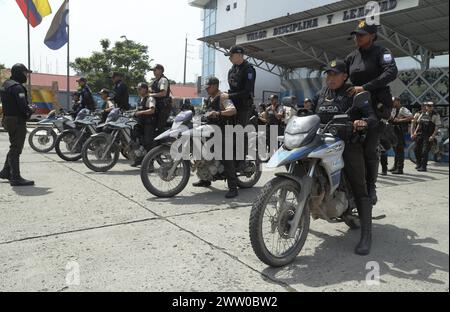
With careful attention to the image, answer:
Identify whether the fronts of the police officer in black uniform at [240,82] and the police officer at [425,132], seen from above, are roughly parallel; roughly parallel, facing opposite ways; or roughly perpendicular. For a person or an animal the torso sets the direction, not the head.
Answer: roughly parallel

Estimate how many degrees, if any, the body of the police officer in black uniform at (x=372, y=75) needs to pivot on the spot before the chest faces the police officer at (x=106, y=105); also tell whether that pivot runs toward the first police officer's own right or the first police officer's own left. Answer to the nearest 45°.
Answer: approximately 90° to the first police officer's own right

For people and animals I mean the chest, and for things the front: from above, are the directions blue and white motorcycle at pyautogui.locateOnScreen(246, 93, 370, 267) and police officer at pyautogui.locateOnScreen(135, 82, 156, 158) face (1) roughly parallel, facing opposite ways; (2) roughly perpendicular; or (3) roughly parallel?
roughly parallel

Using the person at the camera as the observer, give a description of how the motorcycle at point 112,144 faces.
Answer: facing the viewer and to the left of the viewer

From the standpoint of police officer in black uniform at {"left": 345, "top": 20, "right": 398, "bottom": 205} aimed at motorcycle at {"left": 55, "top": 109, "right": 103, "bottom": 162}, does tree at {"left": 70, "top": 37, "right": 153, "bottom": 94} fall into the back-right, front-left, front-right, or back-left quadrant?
front-right

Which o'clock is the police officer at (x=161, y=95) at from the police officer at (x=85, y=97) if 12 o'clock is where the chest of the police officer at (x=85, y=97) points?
the police officer at (x=161, y=95) is roughly at 8 o'clock from the police officer at (x=85, y=97).

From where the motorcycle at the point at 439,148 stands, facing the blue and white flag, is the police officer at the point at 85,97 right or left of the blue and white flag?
left

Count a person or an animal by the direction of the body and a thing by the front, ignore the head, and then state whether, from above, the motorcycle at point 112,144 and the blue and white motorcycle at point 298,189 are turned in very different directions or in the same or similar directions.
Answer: same or similar directions
